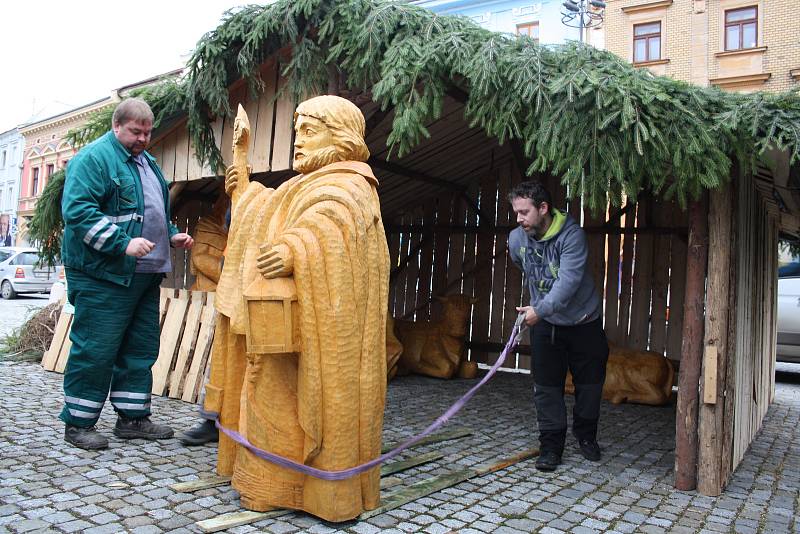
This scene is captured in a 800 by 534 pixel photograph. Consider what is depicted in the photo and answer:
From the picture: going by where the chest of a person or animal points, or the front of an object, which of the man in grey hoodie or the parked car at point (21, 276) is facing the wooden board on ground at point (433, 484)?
the man in grey hoodie

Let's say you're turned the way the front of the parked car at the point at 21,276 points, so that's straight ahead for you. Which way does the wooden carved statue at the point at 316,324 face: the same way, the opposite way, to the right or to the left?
to the left

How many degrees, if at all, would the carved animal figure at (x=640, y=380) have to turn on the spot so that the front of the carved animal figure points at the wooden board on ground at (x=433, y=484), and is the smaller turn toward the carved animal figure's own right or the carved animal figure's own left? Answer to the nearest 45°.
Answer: approximately 90° to the carved animal figure's own left

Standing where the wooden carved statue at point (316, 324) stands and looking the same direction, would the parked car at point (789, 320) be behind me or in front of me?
behind

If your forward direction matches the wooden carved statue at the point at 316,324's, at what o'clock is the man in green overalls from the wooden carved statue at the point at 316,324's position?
The man in green overalls is roughly at 3 o'clock from the wooden carved statue.

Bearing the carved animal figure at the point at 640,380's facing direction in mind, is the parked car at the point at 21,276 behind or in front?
in front

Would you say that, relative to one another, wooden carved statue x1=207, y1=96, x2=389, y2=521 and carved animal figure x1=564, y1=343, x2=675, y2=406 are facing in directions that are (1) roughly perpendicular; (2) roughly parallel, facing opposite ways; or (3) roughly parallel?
roughly perpendicular

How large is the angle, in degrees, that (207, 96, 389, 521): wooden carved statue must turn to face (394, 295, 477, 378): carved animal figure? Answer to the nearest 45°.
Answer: approximately 135° to its right

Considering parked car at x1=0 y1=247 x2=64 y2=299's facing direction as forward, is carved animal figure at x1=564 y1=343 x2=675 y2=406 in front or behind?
behind

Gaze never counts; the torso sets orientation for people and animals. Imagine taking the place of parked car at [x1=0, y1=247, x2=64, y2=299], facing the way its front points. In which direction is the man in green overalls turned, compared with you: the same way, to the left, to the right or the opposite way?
the opposite way

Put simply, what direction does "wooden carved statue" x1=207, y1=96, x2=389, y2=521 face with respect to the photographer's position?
facing the viewer and to the left of the viewer

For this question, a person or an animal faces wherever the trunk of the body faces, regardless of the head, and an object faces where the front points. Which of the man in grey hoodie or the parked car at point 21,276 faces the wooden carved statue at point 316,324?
the man in grey hoodie

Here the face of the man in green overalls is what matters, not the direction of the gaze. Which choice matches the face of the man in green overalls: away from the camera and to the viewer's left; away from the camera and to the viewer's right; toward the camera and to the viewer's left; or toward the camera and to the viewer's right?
toward the camera and to the viewer's right

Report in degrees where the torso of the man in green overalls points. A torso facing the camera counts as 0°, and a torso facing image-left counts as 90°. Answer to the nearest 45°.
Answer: approximately 315°

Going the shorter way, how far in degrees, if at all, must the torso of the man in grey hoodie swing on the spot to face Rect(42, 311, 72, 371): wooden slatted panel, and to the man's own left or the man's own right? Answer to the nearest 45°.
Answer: approximately 45° to the man's own right
